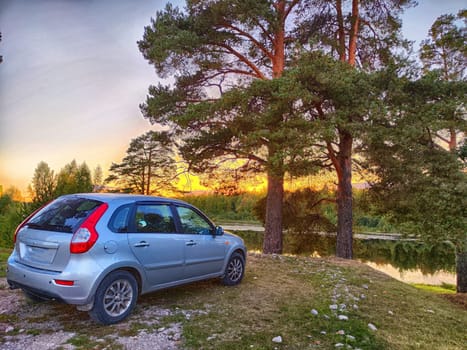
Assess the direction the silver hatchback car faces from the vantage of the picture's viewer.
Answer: facing away from the viewer and to the right of the viewer

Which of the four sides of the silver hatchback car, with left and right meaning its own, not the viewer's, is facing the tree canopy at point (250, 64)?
front

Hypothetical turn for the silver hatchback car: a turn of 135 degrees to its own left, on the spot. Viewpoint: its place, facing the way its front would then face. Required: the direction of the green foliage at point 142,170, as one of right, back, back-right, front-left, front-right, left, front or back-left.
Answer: right

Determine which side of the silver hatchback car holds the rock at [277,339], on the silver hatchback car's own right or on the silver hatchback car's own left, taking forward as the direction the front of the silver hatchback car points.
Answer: on the silver hatchback car's own right

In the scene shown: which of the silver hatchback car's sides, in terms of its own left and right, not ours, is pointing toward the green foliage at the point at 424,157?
front

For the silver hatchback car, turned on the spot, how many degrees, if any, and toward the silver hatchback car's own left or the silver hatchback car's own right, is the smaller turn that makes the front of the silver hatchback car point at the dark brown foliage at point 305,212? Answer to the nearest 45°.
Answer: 0° — it already faces it
